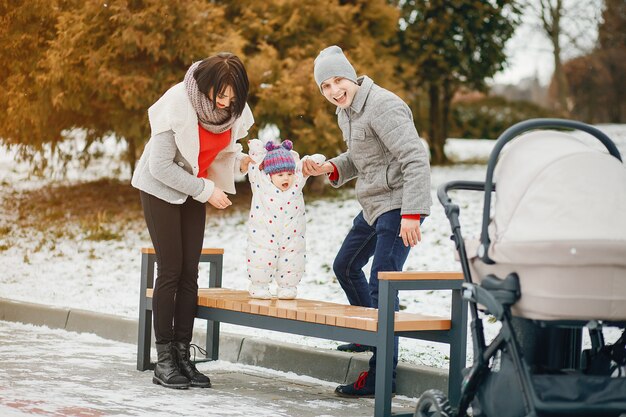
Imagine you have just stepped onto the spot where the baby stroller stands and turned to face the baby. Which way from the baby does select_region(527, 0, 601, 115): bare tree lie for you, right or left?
right

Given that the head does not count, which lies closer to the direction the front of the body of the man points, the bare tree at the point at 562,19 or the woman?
the woman

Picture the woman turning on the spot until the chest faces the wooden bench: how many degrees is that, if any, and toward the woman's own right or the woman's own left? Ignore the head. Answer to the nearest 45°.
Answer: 0° — they already face it

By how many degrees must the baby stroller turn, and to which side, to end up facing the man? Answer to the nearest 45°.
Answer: approximately 180°

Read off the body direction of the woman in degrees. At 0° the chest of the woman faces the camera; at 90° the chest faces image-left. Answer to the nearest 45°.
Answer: approximately 315°

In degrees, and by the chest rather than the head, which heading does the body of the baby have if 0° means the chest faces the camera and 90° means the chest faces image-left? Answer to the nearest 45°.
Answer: approximately 0°

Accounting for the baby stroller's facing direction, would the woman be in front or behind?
behind

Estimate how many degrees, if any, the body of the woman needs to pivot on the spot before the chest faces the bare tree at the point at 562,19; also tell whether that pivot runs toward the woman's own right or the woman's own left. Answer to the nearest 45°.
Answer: approximately 90° to the woman's own left

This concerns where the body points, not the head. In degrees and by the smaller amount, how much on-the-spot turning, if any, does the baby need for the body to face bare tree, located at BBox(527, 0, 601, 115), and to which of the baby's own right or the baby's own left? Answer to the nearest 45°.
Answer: approximately 180°

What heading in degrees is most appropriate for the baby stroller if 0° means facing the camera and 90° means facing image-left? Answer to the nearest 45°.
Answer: approximately 315°

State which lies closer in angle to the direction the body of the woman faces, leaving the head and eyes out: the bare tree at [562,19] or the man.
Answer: the man
